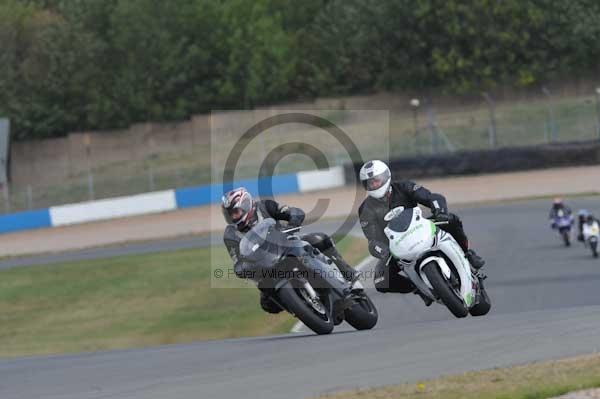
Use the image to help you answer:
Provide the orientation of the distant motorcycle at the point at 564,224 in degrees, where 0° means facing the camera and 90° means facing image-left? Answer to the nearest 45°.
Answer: approximately 0°

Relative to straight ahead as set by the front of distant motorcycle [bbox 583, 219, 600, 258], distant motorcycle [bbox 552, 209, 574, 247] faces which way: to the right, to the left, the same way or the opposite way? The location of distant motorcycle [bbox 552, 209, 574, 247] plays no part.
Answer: the same way

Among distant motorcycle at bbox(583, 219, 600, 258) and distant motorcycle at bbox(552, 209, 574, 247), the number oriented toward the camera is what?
2

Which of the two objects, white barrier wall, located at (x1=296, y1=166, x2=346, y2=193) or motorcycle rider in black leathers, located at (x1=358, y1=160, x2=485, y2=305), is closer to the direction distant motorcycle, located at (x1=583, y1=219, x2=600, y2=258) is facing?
the motorcycle rider in black leathers

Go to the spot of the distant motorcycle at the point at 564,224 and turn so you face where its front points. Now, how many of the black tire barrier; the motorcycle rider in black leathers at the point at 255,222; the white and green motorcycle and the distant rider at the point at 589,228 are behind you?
1

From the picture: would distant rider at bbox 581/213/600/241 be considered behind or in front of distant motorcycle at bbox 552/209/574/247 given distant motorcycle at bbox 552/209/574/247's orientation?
in front

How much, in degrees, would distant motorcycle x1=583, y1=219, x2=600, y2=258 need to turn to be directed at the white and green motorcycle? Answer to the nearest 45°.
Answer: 0° — it already faces it

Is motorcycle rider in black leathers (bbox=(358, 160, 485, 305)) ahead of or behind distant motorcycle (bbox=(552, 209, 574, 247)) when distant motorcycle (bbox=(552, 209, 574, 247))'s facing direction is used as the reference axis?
ahead

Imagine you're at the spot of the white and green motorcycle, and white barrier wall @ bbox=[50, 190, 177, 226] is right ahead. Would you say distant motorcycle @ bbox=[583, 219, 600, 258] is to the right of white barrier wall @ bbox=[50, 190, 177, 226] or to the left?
right

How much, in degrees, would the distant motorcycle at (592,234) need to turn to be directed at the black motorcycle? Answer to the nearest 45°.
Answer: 0° — it already faces it

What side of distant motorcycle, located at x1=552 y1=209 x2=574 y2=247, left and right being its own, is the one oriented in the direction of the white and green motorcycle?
front

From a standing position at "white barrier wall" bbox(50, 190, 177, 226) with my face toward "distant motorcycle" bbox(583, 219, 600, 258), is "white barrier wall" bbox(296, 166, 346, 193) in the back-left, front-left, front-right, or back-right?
front-left

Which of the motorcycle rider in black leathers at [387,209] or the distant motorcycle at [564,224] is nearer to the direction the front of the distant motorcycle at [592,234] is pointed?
the motorcycle rider in black leathers

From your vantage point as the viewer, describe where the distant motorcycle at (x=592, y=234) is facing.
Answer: facing the viewer
